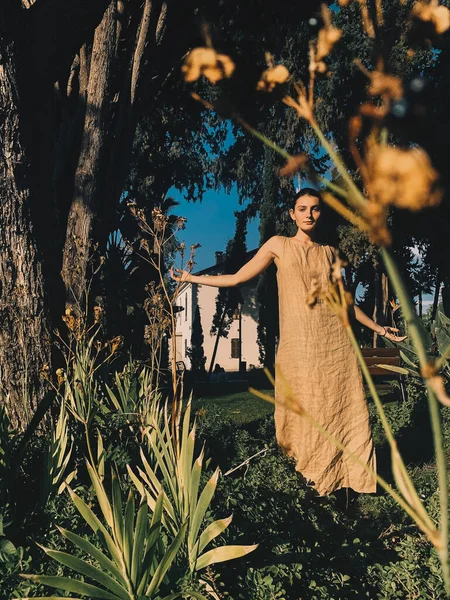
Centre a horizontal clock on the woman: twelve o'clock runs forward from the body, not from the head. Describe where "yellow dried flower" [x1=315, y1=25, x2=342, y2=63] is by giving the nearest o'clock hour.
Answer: The yellow dried flower is roughly at 12 o'clock from the woman.

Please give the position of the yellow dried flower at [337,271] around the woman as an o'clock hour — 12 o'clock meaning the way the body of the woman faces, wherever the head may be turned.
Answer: The yellow dried flower is roughly at 12 o'clock from the woman.

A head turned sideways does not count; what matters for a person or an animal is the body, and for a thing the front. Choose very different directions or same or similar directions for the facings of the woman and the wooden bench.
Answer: same or similar directions

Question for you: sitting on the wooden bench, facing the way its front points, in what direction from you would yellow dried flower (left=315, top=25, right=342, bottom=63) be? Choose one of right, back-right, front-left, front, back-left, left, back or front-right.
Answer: front

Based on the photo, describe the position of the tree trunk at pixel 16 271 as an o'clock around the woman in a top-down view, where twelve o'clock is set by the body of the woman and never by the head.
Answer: The tree trunk is roughly at 3 o'clock from the woman.

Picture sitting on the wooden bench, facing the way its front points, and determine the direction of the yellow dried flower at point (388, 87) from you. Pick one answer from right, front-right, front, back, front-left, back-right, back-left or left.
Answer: front

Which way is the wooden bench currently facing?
toward the camera

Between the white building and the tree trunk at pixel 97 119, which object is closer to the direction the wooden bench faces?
the tree trunk

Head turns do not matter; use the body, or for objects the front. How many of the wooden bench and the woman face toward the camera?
2

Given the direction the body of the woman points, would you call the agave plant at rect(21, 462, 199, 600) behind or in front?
in front

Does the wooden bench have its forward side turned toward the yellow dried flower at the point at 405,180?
yes

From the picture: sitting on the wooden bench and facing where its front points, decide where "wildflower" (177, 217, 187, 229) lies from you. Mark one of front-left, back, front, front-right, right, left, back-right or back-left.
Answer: front

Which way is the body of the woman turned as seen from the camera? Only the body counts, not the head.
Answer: toward the camera

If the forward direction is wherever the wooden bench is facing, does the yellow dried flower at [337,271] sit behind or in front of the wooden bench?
in front
